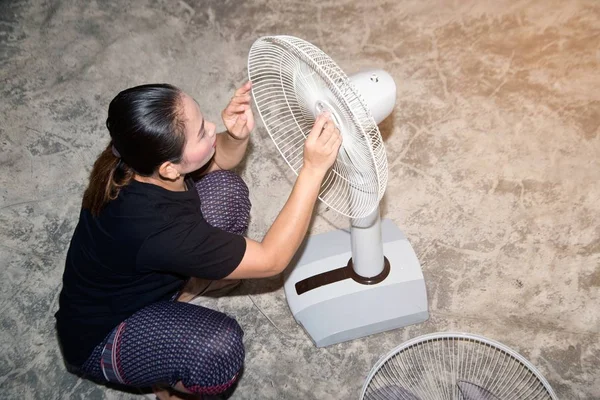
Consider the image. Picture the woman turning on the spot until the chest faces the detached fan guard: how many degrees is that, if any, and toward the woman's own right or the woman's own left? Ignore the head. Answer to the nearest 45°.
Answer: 0° — they already face it

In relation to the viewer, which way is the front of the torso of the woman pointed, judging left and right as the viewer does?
facing to the right of the viewer

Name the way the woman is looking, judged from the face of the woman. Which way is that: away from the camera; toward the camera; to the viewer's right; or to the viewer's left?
to the viewer's right

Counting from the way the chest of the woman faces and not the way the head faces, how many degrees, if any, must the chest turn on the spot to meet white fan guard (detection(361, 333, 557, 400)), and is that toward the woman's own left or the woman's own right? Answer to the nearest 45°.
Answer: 0° — they already face it
